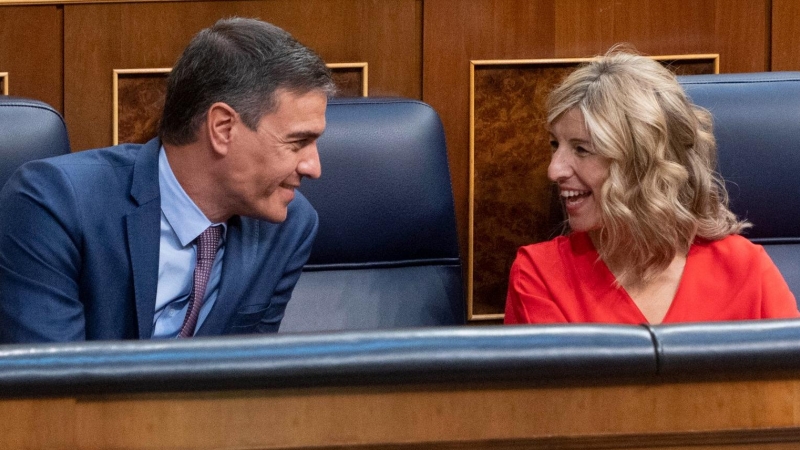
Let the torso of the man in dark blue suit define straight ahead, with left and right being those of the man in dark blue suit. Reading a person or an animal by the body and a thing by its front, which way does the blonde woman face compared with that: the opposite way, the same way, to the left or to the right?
to the right

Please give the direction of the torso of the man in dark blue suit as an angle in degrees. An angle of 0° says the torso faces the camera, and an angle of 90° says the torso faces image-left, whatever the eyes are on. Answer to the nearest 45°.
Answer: approximately 315°

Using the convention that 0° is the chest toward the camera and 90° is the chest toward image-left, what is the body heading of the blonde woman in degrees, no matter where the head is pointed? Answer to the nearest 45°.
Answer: approximately 0°

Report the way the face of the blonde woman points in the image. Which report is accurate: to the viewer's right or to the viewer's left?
to the viewer's left
